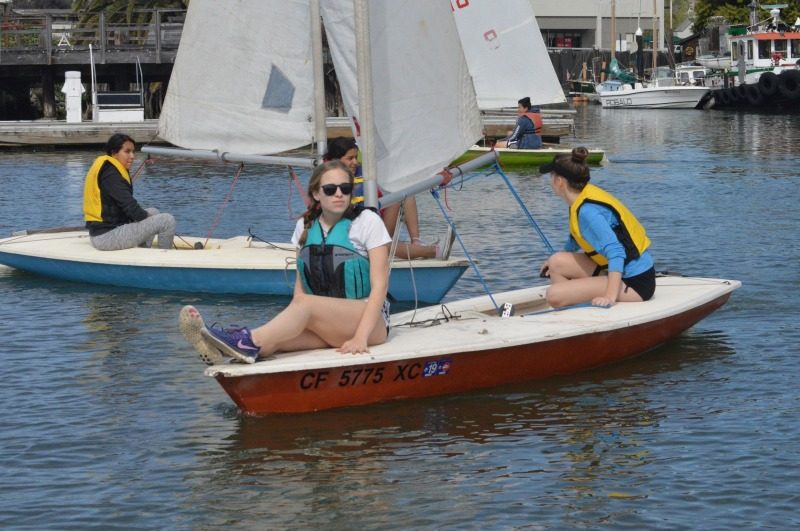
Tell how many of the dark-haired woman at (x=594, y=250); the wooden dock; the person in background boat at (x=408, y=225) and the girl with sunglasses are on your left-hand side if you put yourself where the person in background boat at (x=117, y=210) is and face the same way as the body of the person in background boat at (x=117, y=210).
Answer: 1

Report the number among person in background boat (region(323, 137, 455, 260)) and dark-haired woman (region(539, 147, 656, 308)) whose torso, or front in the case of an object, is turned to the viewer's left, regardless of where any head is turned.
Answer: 1

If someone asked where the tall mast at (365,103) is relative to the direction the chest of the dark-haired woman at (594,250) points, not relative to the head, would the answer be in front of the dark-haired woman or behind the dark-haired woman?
in front

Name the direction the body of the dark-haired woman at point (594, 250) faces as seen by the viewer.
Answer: to the viewer's left

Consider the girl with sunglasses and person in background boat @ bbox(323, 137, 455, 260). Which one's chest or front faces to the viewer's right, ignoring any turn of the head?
the person in background boat

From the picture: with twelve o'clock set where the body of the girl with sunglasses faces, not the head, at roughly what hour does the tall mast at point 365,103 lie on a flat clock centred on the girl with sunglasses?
The tall mast is roughly at 5 o'clock from the girl with sunglasses.

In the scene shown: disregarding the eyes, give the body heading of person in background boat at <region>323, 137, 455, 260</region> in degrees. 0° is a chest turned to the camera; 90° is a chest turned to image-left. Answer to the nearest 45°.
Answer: approximately 270°

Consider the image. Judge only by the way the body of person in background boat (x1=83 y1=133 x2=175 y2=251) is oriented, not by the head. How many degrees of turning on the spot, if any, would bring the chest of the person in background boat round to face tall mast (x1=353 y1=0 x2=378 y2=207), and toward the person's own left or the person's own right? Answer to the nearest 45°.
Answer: approximately 90° to the person's own right

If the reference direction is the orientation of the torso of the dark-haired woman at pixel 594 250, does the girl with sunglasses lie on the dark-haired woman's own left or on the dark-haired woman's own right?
on the dark-haired woman's own left

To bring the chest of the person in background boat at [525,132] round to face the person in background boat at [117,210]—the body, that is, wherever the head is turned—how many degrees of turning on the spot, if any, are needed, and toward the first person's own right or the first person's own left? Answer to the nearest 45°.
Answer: approximately 90° to the first person's own left

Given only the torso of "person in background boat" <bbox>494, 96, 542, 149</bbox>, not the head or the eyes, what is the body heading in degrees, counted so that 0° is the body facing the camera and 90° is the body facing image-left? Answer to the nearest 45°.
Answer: approximately 90°
